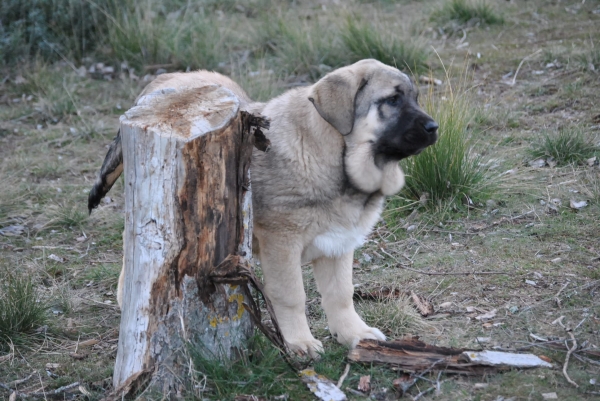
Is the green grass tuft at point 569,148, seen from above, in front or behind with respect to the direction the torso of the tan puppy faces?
in front

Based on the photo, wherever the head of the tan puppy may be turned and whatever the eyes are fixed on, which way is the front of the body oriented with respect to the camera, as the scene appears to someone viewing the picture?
to the viewer's right

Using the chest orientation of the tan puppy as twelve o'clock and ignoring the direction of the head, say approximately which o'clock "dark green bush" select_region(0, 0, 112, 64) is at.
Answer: The dark green bush is roughly at 8 o'clock from the tan puppy.

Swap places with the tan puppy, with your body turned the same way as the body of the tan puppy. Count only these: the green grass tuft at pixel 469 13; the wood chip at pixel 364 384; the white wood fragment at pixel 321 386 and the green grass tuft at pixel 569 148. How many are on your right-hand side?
2

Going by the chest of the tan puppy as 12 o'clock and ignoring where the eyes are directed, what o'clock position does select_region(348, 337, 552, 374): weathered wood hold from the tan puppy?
The weathered wood is roughly at 12 o'clock from the tan puppy.

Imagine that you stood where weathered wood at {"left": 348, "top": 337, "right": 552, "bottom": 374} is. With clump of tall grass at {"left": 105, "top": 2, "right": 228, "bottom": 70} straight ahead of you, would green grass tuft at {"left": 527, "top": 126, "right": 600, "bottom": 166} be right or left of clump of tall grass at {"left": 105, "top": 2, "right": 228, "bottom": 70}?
right

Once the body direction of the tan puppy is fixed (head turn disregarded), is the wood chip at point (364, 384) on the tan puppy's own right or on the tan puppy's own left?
on the tan puppy's own right

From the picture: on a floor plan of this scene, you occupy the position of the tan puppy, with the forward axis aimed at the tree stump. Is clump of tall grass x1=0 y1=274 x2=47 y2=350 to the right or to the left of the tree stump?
right

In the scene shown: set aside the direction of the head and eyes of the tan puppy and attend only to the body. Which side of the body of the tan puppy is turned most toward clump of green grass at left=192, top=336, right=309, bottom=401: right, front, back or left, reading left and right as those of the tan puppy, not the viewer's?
right

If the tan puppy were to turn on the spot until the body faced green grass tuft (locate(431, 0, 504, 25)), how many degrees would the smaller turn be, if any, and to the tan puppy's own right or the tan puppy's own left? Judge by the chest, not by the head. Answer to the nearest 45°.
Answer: approximately 90° to the tan puppy's own left
